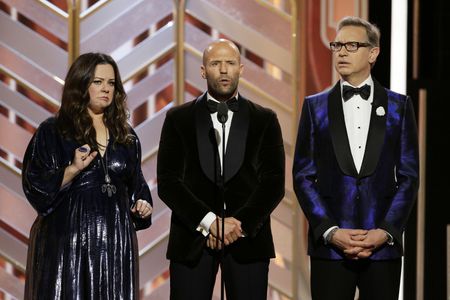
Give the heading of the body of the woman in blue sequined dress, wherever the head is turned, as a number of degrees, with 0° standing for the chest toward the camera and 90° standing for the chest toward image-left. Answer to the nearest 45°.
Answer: approximately 315°

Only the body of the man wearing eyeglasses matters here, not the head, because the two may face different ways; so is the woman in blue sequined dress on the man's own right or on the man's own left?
on the man's own right

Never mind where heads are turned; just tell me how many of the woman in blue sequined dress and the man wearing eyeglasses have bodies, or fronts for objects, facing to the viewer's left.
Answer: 0

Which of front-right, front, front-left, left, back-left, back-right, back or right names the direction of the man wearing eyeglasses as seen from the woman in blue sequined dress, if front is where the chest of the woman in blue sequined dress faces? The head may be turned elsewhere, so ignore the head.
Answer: front-left

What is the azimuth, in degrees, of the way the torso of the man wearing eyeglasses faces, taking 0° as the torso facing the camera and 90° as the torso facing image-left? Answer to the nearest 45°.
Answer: approximately 0°
